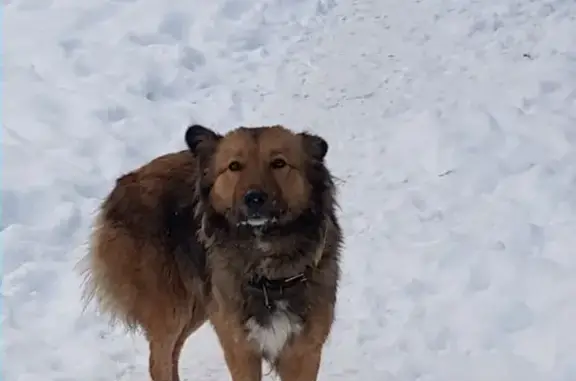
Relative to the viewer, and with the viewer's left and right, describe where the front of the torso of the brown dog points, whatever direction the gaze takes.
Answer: facing the viewer and to the right of the viewer
